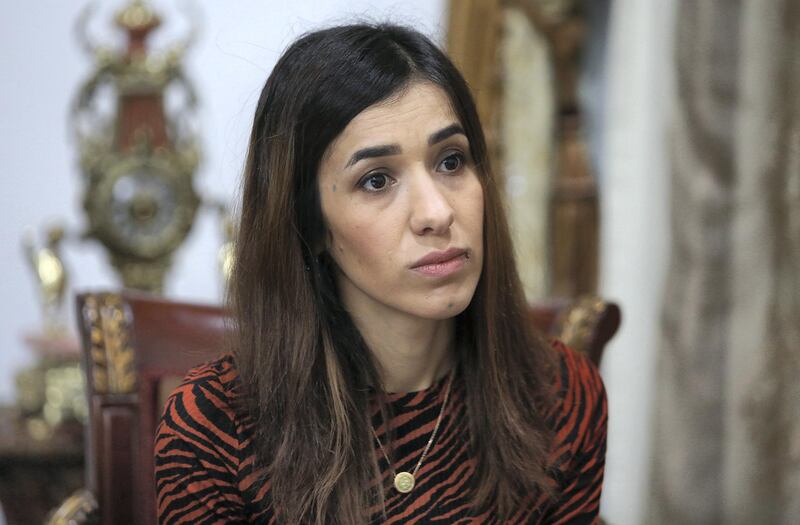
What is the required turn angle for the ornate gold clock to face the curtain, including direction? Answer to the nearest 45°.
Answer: approximately 45° to its left

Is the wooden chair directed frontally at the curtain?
no

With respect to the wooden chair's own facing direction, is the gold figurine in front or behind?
behind

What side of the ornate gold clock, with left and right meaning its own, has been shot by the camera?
front

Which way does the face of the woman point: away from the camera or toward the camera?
toward the camera

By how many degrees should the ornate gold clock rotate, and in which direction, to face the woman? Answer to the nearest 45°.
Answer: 0° — it already faces them

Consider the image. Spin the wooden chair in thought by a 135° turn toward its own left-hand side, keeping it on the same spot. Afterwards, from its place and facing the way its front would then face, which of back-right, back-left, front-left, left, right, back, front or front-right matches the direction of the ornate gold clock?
front-left
